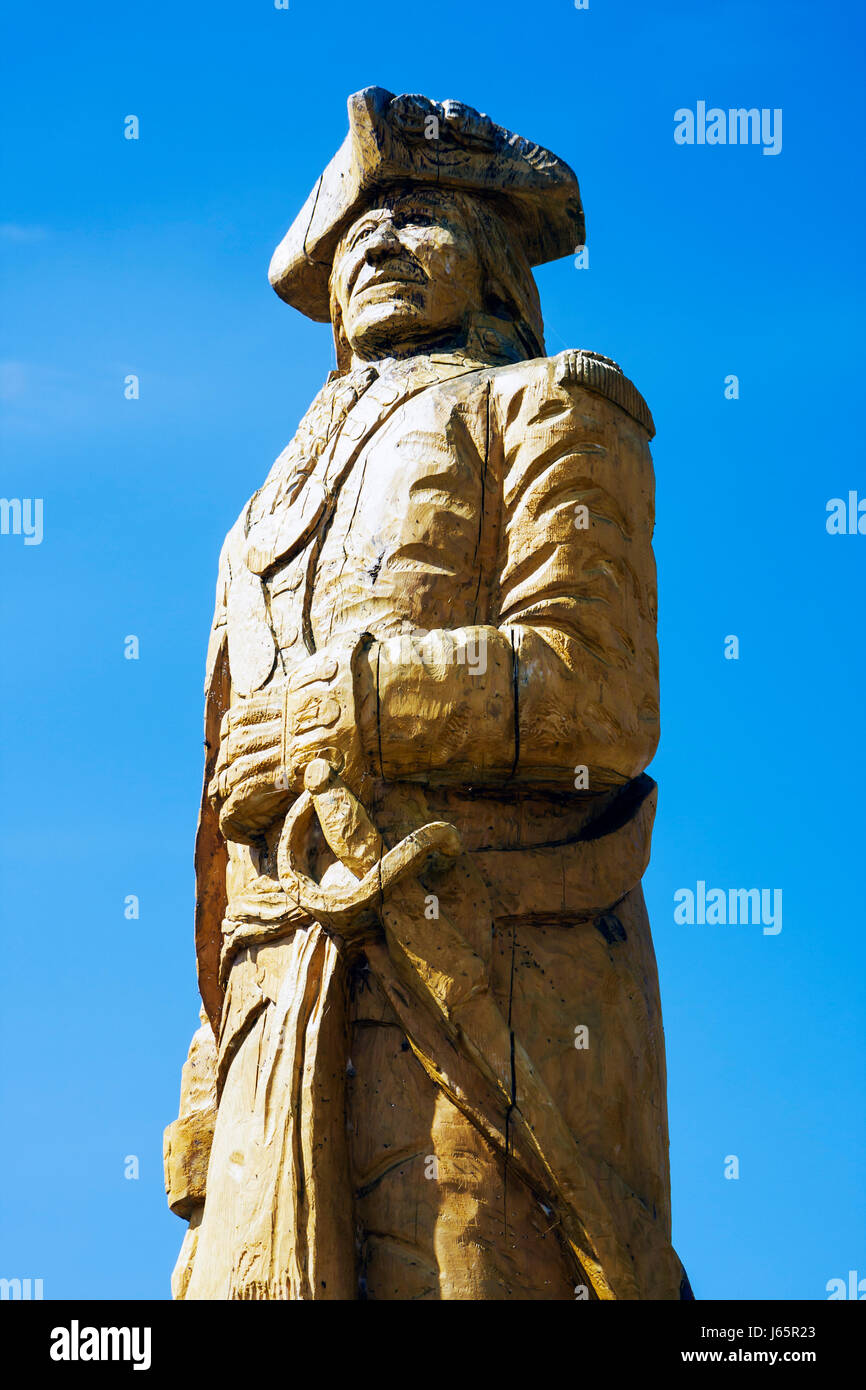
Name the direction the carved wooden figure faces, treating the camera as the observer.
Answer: facing the viewer and to the left of the viewer
